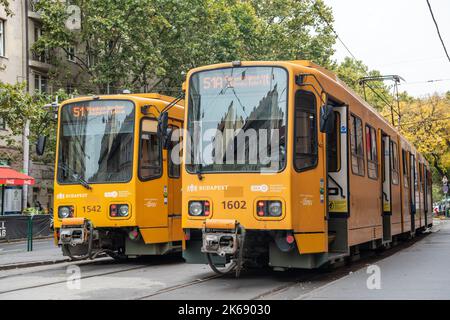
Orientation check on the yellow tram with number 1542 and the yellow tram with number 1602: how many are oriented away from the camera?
0

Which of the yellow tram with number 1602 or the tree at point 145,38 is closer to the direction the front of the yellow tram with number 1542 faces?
the yellow tram with number 1602

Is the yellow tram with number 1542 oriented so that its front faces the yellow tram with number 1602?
no

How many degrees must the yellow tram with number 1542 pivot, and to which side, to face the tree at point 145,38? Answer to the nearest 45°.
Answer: approximately 135° to its right

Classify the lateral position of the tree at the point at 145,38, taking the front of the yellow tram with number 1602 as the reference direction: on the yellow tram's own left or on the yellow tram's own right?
on the yellow tram's own right

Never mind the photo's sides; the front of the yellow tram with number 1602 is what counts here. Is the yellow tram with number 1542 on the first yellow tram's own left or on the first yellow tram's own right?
on the first yellow tram's own right

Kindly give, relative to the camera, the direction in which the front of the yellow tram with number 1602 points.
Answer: facing the viewer and to the left of the viewer

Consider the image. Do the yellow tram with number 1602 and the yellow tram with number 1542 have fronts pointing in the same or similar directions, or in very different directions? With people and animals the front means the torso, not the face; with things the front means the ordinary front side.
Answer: same or similar directions
